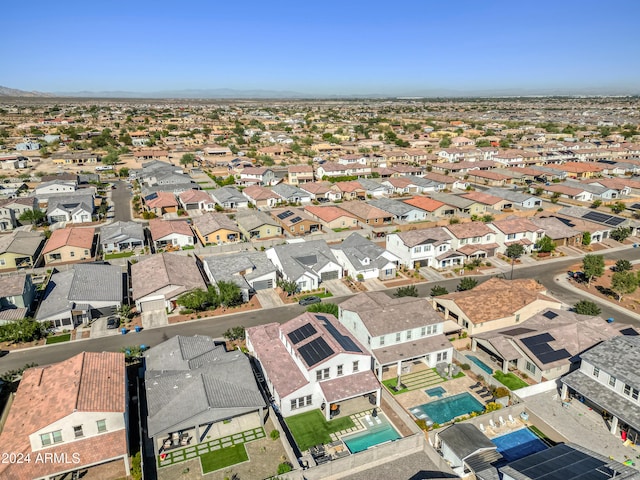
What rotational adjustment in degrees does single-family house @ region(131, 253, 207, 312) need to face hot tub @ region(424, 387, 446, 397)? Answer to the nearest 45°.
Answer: approximately 45° to its left

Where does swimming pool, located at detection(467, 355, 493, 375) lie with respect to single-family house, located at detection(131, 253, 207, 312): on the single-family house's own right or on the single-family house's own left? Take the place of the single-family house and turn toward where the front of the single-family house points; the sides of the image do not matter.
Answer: on the single-family house's own left

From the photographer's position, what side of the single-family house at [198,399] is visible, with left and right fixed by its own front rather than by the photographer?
back

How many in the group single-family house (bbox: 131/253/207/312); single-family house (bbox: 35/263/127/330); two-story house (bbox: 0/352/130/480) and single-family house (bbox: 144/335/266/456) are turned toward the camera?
2

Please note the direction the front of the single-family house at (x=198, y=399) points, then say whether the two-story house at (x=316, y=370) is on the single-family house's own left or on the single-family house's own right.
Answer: on the single-family house's own right

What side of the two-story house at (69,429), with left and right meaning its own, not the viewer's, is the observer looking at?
back

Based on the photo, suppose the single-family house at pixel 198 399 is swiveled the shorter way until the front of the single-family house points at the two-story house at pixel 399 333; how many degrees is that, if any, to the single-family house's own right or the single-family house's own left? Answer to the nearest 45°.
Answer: approximately 90° to the single-family house's own right

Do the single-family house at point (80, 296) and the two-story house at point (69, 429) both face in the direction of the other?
yes

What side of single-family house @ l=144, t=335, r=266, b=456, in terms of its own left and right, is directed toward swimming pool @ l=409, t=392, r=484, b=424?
right

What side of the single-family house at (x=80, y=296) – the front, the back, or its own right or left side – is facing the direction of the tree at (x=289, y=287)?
left

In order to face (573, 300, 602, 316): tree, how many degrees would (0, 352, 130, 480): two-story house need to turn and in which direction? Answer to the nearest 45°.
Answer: approximately 90° to its right

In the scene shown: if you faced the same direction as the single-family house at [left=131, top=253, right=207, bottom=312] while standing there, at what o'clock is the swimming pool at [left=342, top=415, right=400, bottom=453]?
The swimming pool is roughly at 11 o'clock from the single-family house.
